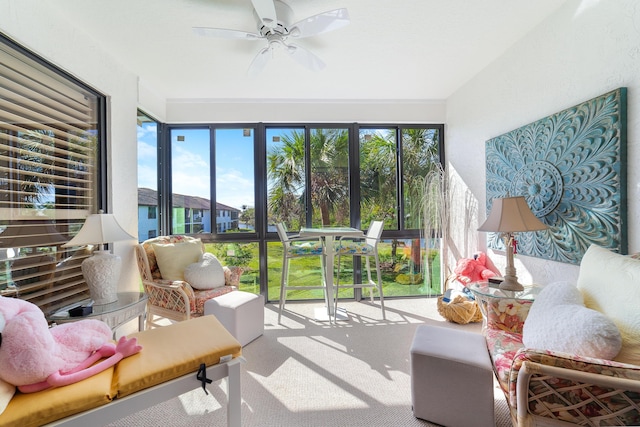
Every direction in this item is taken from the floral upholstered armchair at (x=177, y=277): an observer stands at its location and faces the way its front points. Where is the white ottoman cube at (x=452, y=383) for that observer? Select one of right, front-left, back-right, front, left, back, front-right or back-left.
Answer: front

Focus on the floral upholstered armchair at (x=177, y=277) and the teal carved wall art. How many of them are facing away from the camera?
0

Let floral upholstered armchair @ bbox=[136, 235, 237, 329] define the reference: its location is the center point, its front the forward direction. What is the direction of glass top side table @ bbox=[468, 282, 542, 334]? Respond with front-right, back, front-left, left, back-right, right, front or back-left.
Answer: front

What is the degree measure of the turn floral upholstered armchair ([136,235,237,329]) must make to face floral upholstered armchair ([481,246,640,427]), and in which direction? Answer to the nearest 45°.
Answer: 0° — it already faces it

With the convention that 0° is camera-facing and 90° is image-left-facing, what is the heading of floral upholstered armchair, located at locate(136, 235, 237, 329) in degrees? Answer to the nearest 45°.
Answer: approximately 315°

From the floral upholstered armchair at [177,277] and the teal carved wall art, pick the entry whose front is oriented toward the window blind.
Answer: the teal carved wall art

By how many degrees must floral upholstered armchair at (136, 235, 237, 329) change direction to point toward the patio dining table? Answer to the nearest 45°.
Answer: approximately 45° to its left

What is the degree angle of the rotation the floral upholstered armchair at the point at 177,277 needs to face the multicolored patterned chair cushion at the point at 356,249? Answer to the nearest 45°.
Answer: approximately 45° to its left

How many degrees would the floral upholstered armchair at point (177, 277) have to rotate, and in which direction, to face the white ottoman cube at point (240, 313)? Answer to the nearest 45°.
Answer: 0° — it already faces it

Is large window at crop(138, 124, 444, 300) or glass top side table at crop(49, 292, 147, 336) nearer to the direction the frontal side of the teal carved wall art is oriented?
the glass top side table

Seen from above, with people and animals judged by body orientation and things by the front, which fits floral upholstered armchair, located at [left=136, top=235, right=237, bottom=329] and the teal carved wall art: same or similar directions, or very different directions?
very different directions

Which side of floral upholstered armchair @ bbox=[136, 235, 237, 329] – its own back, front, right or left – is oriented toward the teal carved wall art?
front

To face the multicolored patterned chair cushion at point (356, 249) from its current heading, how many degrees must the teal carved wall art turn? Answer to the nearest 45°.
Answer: approximately 45° to its right

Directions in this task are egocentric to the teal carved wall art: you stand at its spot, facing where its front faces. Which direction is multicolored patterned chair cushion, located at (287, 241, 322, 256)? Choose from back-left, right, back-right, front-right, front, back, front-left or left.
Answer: front-right

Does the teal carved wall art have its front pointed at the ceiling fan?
yes

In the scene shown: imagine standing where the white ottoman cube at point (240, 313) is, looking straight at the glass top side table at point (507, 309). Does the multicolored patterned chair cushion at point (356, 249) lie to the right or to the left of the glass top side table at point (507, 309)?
left

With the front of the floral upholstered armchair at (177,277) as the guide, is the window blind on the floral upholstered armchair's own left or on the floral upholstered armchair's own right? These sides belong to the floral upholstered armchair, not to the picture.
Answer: on the floral upholstered armchair's own right

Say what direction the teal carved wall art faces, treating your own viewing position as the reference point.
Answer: facing the viewer and to the left of the viewer
